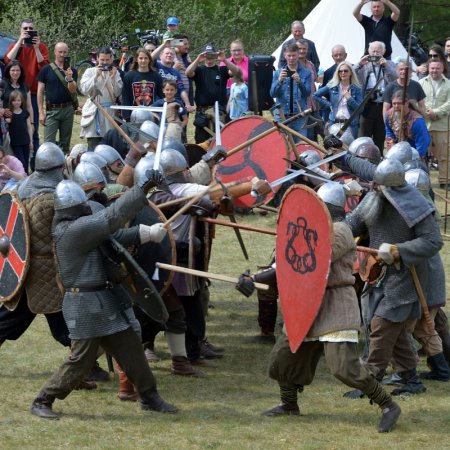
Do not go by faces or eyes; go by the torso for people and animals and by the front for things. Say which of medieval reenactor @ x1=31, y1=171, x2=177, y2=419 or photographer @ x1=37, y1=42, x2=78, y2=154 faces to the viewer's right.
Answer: the medieval reenactor

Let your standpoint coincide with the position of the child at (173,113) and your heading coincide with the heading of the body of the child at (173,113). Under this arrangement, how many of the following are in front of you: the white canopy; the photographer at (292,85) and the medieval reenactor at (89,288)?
1

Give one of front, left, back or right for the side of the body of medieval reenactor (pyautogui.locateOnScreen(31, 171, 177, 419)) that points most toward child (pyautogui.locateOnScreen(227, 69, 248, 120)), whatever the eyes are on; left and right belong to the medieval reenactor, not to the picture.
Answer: left

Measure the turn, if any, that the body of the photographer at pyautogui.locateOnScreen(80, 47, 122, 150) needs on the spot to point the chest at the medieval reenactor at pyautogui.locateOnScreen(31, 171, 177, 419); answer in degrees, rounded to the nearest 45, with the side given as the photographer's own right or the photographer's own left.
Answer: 0° — they already face them

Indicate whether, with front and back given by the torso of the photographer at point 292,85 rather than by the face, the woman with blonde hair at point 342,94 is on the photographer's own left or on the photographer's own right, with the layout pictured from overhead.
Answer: on the photographer's own left

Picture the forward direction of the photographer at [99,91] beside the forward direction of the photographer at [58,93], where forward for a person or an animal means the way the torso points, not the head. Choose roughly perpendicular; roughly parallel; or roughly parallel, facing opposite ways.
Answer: roughly parallel

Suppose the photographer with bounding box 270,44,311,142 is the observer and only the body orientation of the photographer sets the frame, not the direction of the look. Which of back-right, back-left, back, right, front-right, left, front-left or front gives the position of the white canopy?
back

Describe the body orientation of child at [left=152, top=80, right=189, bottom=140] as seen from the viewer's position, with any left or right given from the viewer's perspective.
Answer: facing the viewer

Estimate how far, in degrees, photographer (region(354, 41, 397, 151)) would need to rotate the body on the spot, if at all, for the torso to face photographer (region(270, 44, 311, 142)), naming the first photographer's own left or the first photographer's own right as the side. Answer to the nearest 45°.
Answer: approximately 45° to the first photographer's own right

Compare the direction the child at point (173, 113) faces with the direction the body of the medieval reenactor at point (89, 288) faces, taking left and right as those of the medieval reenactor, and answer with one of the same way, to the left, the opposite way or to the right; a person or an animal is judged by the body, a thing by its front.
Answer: to the right

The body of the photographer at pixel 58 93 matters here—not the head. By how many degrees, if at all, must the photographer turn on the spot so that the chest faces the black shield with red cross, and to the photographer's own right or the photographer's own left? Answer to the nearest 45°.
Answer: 0° — they already face it

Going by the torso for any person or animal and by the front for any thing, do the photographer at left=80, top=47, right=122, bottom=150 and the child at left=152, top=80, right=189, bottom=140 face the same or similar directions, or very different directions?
same or similar directions

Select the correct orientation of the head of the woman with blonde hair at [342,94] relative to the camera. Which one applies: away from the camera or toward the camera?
toward the camera

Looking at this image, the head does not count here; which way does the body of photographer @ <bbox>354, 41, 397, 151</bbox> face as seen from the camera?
toward the camera

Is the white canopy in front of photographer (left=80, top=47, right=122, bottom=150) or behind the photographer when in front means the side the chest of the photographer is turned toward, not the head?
behind

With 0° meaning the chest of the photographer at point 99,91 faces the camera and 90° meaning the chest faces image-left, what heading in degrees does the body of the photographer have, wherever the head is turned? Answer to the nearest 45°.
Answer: approximately 0°

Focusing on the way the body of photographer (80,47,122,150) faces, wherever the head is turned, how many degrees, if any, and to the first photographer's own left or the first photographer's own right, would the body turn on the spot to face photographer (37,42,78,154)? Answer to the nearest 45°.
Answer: approximately 135° to the first photographer's own right

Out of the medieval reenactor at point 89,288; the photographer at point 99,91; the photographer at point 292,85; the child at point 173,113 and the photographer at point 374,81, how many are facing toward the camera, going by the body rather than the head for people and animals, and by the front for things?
4
